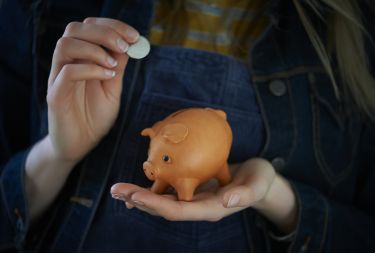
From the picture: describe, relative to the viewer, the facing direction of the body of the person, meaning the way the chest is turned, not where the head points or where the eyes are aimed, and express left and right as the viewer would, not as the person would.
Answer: facing the viewer
